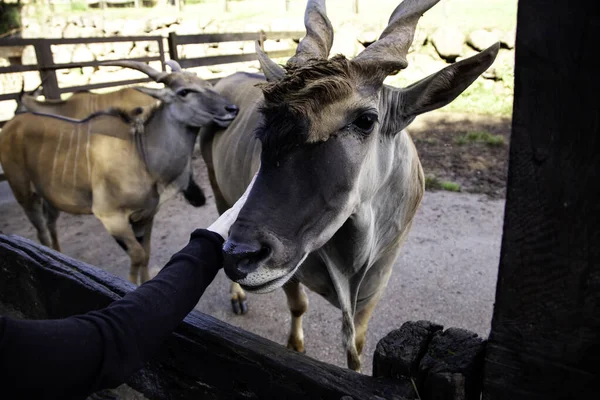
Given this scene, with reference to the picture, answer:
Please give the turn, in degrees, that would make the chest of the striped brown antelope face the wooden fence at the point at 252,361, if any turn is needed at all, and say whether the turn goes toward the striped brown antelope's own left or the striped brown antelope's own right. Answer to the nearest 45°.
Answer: approximately 45° to the striped brown antelope's own right

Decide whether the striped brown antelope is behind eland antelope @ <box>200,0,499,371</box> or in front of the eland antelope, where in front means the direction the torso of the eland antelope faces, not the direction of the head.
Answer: behind

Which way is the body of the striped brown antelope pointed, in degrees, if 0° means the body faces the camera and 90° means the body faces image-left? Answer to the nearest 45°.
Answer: approximately 315°

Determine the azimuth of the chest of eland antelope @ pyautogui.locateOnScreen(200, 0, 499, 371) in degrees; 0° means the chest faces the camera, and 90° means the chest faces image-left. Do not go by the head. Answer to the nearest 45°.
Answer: approximately 315°
